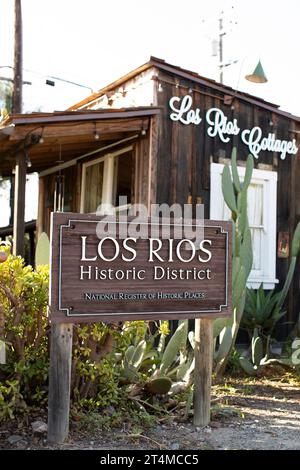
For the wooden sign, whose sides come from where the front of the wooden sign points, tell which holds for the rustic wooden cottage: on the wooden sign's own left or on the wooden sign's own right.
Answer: on the wooden sign's own left

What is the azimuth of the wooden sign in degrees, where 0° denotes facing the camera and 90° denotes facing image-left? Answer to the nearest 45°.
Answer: approximately 315°

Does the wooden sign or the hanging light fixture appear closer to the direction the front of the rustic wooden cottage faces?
the wooden sign

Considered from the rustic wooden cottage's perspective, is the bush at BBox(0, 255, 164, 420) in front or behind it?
in front

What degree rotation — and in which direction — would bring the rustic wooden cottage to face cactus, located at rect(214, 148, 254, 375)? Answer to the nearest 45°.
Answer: approximately 45° to its left

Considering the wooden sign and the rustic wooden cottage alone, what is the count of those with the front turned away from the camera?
0

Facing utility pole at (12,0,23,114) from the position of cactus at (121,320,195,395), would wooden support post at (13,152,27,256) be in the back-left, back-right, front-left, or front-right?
front-left
